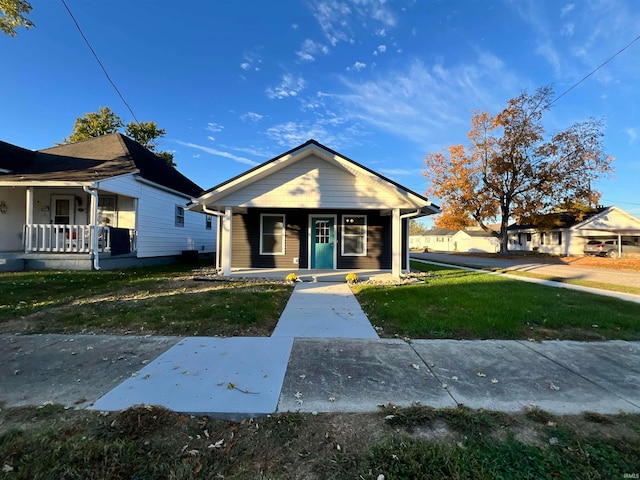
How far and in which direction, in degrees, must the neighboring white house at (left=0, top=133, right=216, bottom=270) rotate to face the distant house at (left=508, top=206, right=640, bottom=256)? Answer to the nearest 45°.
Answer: approximately 135° to its left

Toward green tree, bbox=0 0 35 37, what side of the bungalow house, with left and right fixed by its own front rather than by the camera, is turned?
right

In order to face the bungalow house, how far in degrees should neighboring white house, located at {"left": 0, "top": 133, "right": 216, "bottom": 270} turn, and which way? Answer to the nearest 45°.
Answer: approximately 90° to its left

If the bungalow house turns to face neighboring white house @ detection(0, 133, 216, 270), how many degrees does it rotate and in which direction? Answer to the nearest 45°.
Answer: approximately 90° to its right
